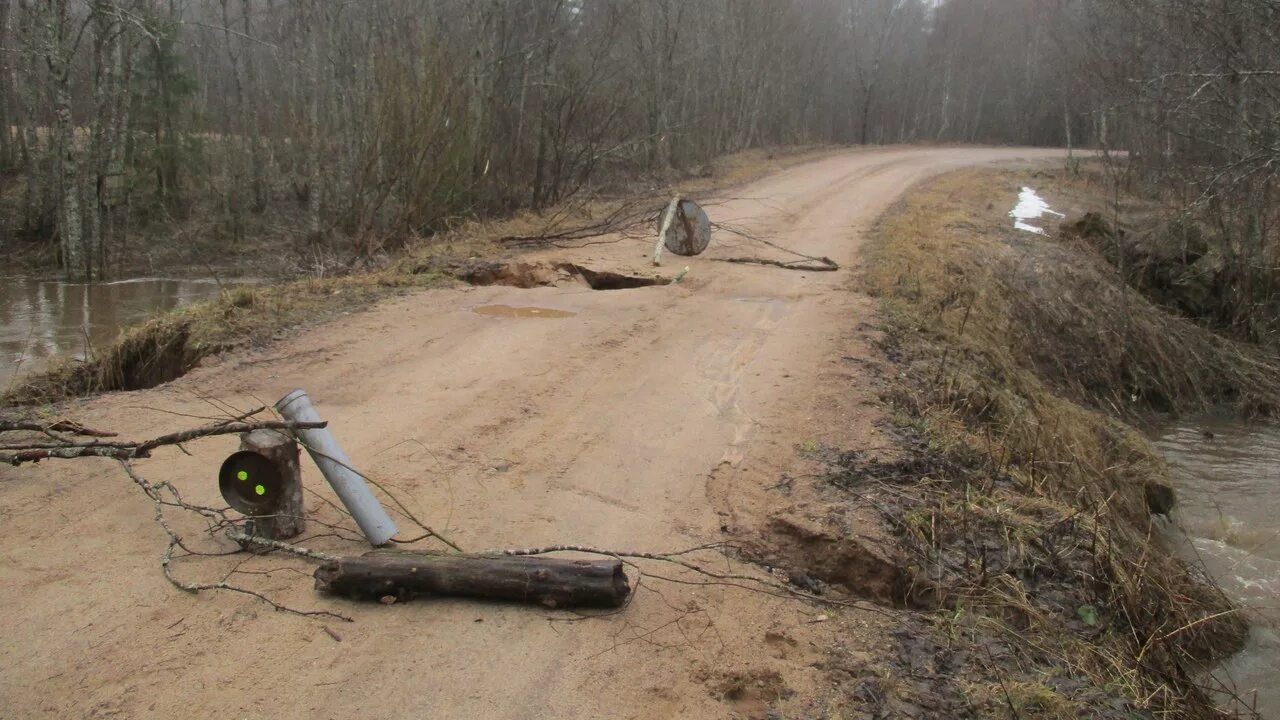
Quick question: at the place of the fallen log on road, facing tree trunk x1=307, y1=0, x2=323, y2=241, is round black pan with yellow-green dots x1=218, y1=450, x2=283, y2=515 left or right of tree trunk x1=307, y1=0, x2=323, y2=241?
left

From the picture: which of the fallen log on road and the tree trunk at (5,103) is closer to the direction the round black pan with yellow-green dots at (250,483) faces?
the fallen log on road

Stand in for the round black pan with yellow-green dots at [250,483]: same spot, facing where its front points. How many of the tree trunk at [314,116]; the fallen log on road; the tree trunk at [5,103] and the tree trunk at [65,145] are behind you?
3

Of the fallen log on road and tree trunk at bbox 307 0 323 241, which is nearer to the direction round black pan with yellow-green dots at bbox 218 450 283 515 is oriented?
the fallen log on road

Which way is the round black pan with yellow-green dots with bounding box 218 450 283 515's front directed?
toward the camera

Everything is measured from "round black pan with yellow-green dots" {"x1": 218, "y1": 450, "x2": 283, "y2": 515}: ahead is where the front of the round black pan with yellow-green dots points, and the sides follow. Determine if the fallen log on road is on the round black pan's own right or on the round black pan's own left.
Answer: on the round black pan's own left

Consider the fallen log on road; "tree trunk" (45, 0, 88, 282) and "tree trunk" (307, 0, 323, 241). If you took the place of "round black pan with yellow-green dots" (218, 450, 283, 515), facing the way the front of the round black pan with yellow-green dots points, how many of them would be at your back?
2

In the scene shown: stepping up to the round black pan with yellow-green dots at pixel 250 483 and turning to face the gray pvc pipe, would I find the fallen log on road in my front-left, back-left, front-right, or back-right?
front-right

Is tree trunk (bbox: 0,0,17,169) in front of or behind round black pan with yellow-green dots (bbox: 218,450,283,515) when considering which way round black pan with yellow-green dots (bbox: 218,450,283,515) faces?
behind

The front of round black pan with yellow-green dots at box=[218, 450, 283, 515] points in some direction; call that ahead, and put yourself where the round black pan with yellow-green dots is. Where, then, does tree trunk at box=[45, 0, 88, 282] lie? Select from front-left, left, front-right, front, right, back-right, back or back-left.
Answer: back

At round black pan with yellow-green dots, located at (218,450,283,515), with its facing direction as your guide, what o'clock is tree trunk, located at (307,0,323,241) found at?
The tree trunk is roughly at 6 o'clock from the round black pan with yellow-green dots.
